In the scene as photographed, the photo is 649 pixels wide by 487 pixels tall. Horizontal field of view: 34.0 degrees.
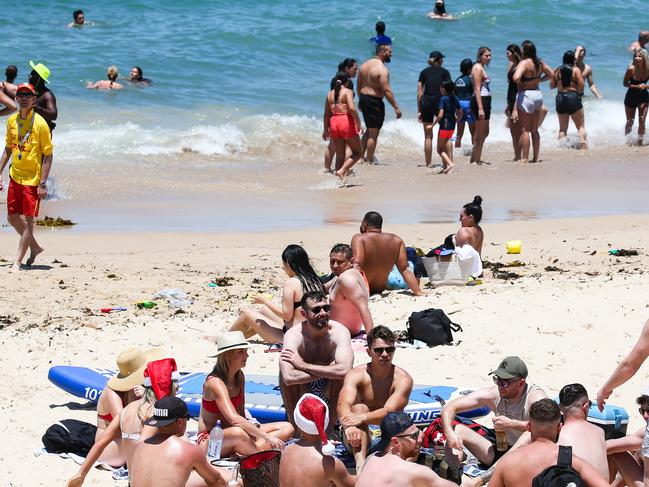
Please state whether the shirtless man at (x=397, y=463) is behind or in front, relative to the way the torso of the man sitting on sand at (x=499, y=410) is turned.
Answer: in front

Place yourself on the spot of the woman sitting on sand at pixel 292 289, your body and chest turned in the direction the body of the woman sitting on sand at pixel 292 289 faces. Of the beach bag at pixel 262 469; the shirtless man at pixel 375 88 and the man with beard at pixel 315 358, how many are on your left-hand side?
2

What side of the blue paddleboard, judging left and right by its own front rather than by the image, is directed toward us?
left

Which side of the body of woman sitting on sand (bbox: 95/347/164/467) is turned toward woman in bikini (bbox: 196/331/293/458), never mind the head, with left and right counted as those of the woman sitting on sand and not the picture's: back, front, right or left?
front

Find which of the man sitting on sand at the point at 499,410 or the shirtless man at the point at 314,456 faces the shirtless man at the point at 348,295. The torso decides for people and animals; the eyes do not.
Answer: the shirtless man at the point at 314,456

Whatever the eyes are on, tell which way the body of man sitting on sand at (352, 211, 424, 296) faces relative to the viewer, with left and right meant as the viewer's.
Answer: facing away from the viewer

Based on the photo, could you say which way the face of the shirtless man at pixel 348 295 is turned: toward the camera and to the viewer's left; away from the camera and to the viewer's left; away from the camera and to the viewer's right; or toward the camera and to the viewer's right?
toward the camera and to the viewer's left

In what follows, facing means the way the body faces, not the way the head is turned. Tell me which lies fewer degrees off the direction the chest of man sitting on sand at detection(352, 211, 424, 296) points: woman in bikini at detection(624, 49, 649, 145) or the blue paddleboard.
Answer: the woman in bikini

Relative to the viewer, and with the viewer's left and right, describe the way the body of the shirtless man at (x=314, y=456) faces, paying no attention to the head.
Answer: facing away from the viewer

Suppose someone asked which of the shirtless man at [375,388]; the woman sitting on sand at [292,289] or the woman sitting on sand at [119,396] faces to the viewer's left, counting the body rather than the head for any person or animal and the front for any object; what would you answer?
the woman sitting on sand at [292,289]

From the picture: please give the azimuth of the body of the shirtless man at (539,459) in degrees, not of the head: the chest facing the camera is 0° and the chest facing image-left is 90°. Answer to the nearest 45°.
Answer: approximately 180°

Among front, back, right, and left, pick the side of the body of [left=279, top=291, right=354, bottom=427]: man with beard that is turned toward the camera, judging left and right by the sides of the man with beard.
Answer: front

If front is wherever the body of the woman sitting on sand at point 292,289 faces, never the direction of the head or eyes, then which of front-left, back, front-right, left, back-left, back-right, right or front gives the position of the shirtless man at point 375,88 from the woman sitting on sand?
right

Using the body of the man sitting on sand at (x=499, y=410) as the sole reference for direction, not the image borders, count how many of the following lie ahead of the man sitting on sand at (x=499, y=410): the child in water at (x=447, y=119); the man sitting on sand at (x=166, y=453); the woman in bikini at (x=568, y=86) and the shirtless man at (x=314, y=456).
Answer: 2

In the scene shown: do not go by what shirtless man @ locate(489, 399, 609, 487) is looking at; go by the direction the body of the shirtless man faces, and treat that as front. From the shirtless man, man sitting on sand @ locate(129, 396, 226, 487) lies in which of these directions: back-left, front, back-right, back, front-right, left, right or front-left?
left

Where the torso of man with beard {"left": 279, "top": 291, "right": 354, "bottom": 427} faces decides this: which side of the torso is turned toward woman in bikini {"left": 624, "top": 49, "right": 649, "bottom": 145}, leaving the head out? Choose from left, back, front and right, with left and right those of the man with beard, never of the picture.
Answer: back

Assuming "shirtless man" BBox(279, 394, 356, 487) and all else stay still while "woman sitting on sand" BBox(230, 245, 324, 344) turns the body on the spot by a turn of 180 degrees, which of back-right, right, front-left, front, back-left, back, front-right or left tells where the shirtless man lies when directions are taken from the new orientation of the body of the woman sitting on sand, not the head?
right

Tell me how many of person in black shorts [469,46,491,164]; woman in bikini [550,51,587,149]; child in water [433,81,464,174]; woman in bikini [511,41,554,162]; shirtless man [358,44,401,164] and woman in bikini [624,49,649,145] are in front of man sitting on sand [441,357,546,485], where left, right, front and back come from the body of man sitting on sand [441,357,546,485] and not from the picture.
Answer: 0
